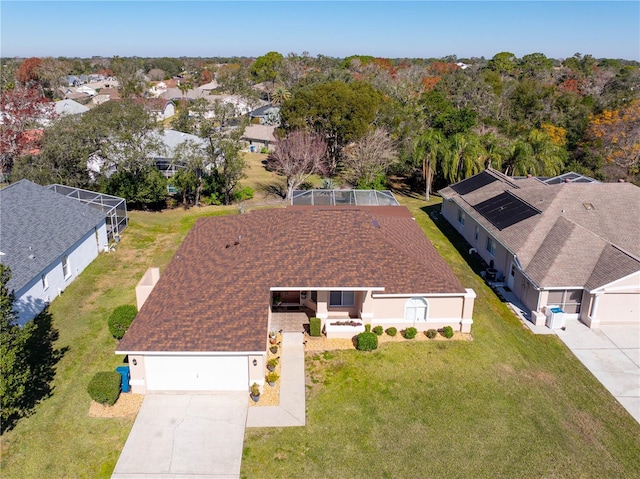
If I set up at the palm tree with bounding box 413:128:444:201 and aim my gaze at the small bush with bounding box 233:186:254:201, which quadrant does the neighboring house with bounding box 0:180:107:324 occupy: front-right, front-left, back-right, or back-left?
front-left

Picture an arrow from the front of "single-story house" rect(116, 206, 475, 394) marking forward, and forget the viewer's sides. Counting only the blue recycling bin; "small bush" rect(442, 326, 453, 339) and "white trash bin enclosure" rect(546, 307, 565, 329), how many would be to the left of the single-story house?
2

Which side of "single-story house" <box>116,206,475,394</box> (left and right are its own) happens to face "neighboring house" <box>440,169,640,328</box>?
left

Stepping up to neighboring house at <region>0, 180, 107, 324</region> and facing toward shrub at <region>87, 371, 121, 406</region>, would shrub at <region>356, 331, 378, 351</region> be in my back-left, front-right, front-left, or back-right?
front-left

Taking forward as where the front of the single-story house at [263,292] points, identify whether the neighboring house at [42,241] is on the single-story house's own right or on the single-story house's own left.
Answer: on the single-story house's own right

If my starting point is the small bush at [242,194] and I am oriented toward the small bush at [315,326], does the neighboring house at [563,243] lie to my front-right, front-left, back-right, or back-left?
front-left

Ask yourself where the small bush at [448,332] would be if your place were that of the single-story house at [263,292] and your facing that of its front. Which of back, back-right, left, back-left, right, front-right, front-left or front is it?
left

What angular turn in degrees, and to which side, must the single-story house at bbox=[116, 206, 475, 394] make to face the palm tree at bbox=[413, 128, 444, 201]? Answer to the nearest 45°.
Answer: approximately 135° to its left

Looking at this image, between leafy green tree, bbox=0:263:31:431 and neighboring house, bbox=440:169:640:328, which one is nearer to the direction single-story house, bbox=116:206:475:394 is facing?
the leafy green tree

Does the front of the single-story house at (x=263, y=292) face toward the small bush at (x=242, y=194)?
no

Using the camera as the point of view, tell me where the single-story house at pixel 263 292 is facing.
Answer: facing the viewer

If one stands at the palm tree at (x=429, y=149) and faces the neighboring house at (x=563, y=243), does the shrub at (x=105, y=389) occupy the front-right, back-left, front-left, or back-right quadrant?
front-right

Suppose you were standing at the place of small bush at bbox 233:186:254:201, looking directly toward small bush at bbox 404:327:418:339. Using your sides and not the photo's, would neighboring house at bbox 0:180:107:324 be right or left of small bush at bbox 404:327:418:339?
right

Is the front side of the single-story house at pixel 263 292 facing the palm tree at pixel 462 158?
no

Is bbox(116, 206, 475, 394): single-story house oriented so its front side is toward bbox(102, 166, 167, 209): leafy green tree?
no

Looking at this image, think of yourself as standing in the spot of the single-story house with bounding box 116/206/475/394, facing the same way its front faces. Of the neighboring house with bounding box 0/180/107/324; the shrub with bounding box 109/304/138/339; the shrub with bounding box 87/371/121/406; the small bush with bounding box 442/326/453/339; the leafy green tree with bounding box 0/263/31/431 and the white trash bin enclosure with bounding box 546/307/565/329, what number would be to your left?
2

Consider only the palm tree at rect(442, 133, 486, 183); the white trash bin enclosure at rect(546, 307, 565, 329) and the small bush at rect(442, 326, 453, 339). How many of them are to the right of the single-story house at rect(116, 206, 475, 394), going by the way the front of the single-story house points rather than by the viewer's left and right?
0

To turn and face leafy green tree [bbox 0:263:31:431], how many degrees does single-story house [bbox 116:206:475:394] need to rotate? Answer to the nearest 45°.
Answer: approximately 45° to its right
